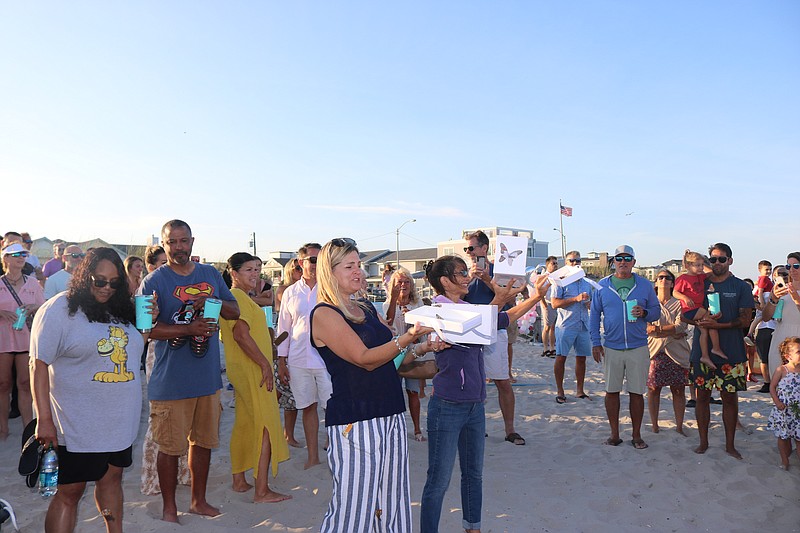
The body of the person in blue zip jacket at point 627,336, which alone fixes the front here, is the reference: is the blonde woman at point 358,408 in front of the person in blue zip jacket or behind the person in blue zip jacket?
in front

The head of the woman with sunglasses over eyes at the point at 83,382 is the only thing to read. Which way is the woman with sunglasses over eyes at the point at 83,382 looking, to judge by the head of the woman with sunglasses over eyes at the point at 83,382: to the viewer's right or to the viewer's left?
to the viewer's right

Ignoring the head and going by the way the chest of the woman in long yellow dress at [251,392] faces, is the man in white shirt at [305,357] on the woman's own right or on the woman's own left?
on the woman's own left
